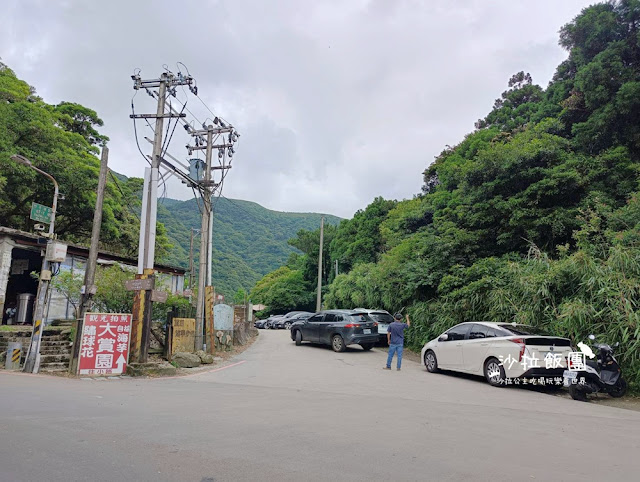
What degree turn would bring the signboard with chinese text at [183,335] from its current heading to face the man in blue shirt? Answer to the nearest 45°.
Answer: approximately 45° to its left

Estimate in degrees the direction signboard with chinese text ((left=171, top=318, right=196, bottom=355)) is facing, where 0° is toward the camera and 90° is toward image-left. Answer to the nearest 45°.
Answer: approximately 0°

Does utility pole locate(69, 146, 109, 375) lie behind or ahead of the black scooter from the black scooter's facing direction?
behind

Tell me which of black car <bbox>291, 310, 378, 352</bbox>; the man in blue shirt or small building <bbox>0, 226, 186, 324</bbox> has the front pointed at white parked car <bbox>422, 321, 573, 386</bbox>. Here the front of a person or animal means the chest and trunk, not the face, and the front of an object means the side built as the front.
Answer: the small building

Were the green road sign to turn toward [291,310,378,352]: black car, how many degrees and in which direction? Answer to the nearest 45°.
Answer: approximately 90° to its left

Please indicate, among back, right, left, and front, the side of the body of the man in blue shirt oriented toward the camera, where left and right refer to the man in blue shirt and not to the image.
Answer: back

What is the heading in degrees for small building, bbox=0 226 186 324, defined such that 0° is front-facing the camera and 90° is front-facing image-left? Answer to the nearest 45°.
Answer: approximately 315°

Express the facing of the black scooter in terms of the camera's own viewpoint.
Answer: facing away from the viewer and to the right of the viewer

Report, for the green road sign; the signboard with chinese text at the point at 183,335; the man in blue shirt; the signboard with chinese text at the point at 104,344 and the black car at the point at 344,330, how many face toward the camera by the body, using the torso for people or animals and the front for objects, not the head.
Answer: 3

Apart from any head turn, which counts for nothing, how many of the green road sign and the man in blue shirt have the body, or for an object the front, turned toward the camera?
1

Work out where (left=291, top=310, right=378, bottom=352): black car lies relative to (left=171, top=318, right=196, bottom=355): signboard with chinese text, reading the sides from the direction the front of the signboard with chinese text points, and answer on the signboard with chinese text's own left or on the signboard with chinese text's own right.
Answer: on the signboard with chinese text's own left

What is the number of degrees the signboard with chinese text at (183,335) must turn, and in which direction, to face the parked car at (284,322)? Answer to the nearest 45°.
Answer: approximately 180°
